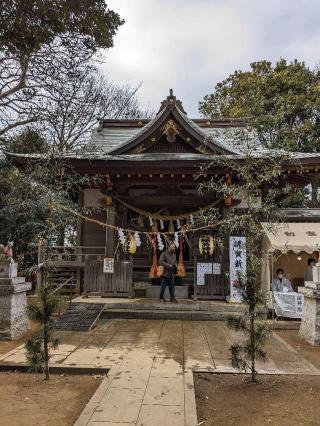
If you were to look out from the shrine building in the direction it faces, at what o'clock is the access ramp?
The access ramp is roughly at 1 o'clock from the shrine building.

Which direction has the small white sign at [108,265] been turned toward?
toward the camera

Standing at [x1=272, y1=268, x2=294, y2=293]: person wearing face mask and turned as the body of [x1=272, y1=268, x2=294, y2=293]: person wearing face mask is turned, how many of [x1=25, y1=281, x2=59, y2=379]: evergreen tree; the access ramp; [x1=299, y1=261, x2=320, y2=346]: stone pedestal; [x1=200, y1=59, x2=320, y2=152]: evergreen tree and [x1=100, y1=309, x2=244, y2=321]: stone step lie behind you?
1

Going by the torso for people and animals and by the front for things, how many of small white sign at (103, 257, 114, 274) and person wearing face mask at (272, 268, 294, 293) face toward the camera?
2

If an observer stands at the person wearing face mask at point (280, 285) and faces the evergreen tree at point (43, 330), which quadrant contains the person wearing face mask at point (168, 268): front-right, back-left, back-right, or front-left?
front-right

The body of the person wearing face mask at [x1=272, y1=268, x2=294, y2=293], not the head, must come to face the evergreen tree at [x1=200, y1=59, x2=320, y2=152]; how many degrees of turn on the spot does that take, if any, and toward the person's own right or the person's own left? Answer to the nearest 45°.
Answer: approximately 180°

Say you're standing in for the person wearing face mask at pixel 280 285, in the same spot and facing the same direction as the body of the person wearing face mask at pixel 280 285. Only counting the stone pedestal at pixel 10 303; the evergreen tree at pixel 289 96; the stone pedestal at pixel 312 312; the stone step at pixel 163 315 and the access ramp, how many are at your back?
1

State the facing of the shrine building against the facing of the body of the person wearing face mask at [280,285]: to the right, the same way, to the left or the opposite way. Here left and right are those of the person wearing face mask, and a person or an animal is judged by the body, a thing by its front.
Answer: the same way

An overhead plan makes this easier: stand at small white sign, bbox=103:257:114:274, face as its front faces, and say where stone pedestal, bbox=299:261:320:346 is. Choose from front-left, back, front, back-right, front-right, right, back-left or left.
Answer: front-left

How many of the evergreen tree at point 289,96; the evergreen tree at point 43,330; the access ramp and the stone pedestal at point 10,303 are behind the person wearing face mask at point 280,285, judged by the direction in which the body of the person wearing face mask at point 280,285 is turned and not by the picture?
1

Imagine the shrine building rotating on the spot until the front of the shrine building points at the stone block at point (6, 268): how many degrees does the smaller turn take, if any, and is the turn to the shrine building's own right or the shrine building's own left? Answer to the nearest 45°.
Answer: approximately 45° to the shrine building's own right

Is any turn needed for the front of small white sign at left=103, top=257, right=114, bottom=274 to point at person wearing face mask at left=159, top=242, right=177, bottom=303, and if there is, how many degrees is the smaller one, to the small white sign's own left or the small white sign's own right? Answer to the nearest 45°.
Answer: approximately 45° to the small white sign's own left

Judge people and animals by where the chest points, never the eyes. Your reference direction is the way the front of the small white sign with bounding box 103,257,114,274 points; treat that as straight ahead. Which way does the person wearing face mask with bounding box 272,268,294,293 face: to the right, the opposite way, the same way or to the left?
the same way

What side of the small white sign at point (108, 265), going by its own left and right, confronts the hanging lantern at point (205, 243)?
left

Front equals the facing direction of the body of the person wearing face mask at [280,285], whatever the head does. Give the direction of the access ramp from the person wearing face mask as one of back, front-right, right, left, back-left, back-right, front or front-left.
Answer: front-right

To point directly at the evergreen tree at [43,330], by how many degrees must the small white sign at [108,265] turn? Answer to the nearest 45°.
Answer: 0° — it already faces it

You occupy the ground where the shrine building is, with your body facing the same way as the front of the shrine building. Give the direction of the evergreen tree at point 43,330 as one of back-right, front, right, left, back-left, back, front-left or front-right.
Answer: front

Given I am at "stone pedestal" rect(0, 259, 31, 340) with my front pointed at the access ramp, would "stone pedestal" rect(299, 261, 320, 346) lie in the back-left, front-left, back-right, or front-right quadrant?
front-right

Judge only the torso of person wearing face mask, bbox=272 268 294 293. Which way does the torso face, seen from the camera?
toward the camera

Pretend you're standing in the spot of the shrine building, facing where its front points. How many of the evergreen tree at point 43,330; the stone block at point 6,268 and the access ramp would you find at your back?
0
